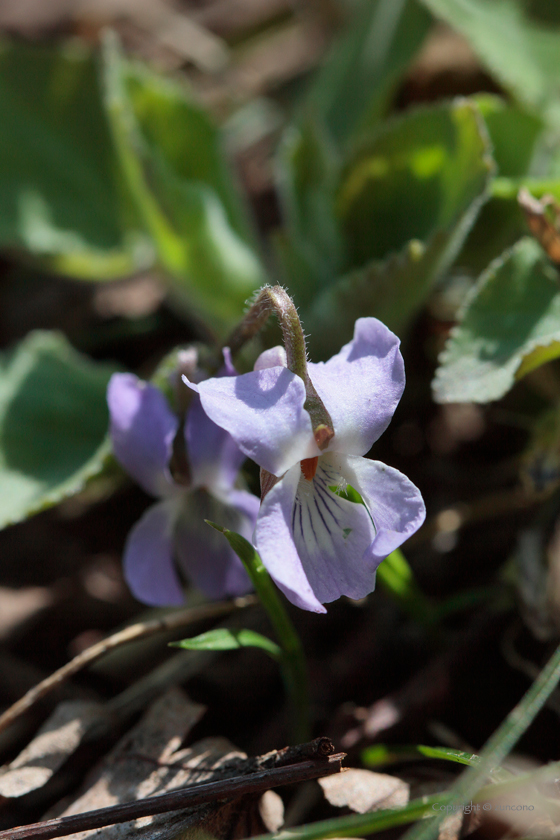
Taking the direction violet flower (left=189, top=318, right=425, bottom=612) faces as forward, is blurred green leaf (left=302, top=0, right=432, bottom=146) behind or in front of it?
behind

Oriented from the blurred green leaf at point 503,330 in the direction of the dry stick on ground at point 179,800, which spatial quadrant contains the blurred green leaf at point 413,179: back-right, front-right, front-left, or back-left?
back-right

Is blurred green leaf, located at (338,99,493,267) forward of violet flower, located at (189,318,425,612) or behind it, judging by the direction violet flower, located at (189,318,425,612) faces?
behind

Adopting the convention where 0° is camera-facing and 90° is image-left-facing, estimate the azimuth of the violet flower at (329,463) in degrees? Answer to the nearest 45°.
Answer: approximately 0°
